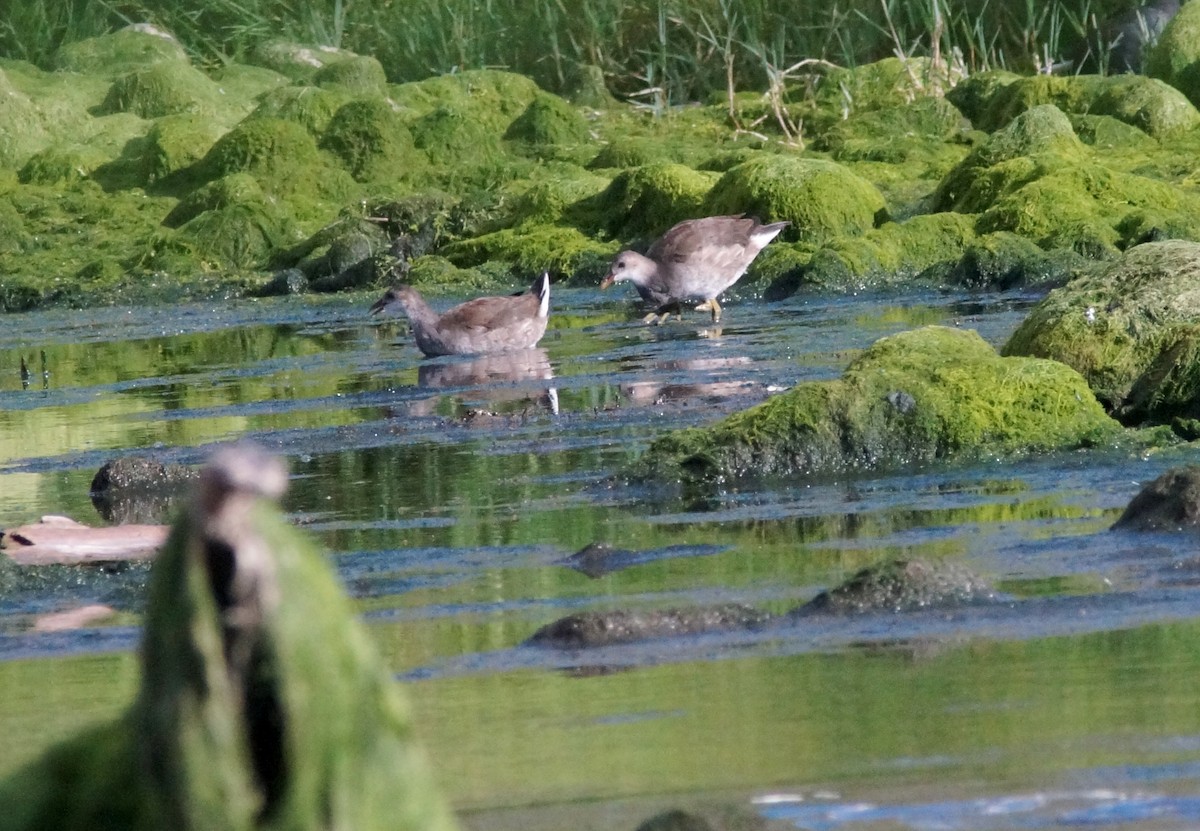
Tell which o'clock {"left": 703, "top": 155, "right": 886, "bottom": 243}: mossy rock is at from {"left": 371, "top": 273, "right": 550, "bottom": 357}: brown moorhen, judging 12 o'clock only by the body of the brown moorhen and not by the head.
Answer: The mossy rock is roughly at 4 o'clock from the brown moorhen.

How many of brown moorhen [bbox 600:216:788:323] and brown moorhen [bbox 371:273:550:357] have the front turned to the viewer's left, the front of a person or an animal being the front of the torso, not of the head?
2

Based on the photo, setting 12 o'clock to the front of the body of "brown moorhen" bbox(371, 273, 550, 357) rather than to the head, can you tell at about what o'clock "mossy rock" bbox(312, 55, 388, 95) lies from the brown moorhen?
The mossy rock is roughly at 3 o'clock from the brown moorhen.

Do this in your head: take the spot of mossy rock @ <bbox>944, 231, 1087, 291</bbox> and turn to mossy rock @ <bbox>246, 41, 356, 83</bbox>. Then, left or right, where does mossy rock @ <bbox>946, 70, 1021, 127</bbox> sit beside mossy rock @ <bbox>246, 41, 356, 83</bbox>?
right

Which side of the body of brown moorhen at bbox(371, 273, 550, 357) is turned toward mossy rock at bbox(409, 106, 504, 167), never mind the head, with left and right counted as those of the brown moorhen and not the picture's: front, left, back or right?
right

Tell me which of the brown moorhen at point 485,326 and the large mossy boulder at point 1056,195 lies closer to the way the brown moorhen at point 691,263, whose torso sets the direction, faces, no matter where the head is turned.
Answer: the brown moorhen

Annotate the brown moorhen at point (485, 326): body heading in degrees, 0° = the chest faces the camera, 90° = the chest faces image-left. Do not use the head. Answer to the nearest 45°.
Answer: approximately 90°

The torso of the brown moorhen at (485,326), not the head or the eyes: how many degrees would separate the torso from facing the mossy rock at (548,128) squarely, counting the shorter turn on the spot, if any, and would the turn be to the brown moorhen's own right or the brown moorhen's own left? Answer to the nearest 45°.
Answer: approximately 90° to the brown moorhen's own right

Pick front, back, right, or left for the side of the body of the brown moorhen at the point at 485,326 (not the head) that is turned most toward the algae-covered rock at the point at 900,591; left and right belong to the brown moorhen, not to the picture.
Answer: left

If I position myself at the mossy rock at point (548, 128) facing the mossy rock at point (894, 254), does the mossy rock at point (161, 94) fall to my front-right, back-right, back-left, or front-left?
back-right

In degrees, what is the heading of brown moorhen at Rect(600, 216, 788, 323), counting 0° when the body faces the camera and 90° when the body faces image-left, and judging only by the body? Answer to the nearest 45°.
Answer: approximately 90°

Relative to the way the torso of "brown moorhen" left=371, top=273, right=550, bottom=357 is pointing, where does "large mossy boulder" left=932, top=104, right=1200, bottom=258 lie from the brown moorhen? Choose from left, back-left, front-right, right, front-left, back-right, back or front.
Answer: back-right

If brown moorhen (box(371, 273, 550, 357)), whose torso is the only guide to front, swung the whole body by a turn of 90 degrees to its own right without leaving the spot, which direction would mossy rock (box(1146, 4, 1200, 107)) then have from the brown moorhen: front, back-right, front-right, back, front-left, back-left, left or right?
front-right

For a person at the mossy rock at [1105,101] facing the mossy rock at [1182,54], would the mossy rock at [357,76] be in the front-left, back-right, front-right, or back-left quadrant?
back-left
